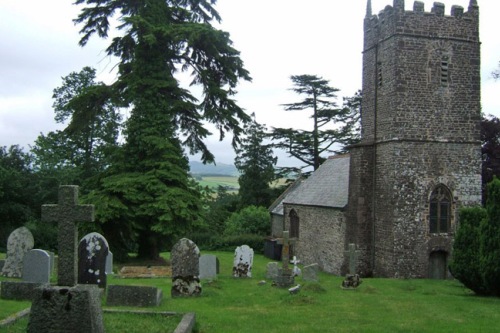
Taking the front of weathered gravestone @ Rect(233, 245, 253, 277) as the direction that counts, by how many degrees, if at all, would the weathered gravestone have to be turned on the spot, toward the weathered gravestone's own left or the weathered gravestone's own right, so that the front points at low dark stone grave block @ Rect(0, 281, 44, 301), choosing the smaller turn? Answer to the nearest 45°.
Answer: approximately 45° to the weathered gravestone's own right

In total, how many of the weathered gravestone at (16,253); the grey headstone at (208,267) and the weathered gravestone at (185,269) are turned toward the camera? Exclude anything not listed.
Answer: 3

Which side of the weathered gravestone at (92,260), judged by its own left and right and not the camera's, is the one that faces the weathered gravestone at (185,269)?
left

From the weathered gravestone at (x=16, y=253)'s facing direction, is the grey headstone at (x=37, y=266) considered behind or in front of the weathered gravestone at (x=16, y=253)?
in front

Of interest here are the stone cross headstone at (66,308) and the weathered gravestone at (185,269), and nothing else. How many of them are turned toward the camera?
2

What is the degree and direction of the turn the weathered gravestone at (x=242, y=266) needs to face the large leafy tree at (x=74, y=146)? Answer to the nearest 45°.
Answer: approximately 135° to its right

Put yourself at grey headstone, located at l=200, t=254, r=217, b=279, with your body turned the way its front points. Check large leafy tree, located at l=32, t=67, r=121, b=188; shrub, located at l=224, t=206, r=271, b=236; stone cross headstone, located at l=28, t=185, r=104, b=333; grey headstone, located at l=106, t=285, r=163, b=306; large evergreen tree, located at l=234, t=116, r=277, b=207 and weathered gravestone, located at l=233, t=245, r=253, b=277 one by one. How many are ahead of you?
2

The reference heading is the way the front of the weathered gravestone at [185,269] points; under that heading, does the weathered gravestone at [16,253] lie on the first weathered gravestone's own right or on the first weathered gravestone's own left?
on the first weathered gravestone's own right

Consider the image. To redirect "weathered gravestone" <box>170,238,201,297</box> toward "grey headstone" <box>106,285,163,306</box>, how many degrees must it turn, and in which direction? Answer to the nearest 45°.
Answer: approximately 45° to its right

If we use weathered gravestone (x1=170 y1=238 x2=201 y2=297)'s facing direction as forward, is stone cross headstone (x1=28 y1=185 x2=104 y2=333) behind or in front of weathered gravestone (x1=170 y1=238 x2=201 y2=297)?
in front

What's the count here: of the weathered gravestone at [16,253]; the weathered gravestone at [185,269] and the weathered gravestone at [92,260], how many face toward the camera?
3

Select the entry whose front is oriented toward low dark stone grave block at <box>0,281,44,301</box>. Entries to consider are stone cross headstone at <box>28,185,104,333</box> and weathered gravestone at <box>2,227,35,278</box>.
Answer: the weathered gravestone

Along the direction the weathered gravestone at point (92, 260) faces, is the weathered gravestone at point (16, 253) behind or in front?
behind
